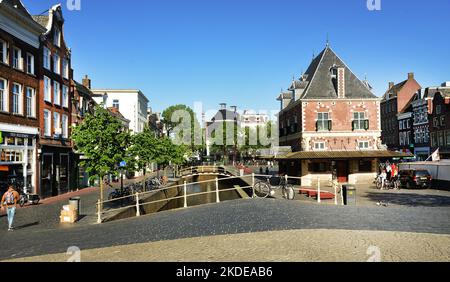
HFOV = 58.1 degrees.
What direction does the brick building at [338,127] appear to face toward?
toward the camera

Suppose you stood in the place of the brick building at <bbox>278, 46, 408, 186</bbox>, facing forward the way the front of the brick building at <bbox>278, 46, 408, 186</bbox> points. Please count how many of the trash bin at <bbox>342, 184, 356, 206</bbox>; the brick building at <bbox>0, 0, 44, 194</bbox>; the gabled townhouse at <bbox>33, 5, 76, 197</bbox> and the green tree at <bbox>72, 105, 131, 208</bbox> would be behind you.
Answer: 0

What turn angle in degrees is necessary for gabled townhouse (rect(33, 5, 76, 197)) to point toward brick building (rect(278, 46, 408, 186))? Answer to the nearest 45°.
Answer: approximately 45° to its left

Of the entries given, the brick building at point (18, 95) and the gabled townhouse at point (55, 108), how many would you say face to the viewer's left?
0

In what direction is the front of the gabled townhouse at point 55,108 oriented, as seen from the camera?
facing the viewer and to the right of the viewer

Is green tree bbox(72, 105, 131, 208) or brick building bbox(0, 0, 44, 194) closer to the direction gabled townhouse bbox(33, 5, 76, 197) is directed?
the green tree

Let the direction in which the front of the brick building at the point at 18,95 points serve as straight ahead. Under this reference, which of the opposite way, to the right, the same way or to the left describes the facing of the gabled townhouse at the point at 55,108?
the same way

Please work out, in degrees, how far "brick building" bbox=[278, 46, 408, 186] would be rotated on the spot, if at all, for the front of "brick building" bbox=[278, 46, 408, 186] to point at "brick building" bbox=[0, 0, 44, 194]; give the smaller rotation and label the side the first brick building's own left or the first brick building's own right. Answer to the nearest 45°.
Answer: approximately 45° to the first brick building's own right

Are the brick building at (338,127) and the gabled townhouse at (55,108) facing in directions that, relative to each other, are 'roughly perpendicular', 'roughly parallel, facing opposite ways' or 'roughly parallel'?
roughly perpendicular

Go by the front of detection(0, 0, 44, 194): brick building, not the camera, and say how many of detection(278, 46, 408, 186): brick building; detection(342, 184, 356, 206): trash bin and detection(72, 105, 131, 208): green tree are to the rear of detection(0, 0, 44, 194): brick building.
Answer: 0

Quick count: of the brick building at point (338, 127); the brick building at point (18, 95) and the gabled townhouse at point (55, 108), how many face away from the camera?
0

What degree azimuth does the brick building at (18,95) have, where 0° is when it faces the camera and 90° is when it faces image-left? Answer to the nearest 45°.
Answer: approximately 315°

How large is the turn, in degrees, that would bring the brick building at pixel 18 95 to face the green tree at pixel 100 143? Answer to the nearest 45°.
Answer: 0° — it already faces it

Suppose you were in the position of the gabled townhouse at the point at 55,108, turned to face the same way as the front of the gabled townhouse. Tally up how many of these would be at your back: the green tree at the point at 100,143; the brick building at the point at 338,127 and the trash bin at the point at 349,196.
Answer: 0

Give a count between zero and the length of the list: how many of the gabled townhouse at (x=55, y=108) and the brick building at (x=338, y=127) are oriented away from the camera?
0

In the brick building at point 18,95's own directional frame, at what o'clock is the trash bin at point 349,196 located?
The trash bin is roughly at 12 o'clock from the brick building.

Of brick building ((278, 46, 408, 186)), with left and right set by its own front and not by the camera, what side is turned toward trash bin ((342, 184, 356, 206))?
front

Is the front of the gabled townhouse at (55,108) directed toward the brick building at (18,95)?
no

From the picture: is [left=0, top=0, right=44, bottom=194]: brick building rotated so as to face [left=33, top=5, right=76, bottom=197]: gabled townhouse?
no

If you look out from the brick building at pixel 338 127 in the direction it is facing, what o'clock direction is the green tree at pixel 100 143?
The green tree is roughly at 1 o'clock from the brick building.
